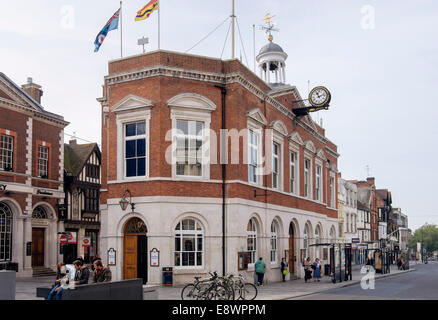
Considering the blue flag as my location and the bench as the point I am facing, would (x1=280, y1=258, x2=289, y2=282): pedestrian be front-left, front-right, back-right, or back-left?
back-left

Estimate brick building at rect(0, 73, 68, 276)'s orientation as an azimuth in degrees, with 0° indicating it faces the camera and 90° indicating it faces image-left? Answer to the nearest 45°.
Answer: approximately 315°
